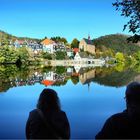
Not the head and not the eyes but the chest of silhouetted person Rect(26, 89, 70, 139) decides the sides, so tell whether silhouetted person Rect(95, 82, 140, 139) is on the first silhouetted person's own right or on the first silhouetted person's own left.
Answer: on the first silhouetted person's own right

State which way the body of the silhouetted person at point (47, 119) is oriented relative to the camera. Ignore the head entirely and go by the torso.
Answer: away from the camera
